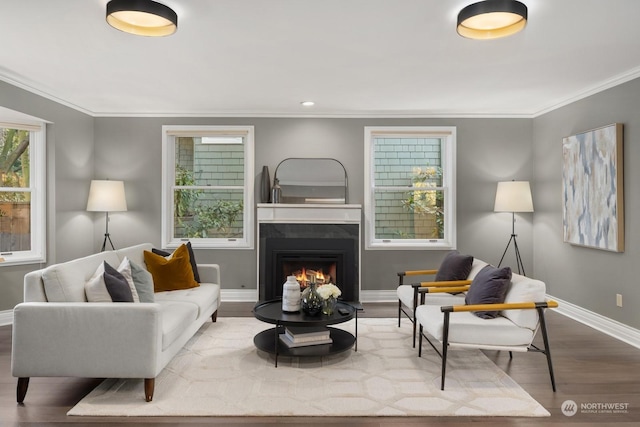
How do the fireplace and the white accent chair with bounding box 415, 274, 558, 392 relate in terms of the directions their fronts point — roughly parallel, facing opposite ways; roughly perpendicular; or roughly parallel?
roughly perpendicular

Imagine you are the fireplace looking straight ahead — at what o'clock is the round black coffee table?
The round black coffee table is roughly at 12 o'clock from the fireplace.

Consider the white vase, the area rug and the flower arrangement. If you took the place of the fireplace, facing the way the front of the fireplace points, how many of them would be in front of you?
3

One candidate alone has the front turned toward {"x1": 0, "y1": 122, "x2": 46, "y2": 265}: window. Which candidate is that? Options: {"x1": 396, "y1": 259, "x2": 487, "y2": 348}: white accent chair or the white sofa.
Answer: the white accent chair

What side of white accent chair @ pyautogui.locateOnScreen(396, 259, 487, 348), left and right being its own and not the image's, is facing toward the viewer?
left

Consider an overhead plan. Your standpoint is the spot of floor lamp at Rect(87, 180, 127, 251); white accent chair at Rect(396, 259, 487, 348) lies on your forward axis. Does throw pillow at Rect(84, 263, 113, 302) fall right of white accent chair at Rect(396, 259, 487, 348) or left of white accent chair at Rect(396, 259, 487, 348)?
right

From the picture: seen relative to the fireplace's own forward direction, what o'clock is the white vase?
The white vase is roughly at 12 o'clock from the fireplace.

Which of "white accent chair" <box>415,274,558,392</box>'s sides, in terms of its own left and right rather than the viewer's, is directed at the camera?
left

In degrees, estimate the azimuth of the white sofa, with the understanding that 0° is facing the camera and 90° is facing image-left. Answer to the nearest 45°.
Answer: approximately 315°

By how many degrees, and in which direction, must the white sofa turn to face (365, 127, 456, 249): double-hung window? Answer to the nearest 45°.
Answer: approximately 90° to its left

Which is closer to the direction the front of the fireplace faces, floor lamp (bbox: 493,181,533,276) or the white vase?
the white vase
